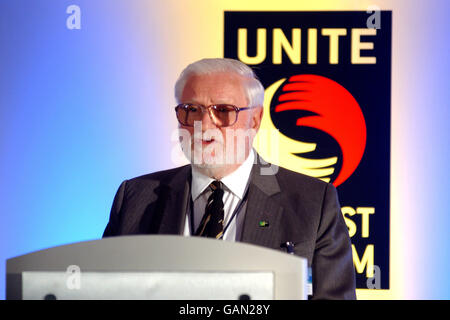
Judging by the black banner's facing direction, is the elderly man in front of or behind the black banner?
in front

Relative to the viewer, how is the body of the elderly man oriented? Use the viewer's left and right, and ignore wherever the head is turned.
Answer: facing the viewer and to the left of the viewer

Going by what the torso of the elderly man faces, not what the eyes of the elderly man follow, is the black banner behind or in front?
behind

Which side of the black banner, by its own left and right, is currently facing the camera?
front

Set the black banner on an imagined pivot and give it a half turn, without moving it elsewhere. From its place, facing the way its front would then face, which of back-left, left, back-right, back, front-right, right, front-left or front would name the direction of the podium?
back
